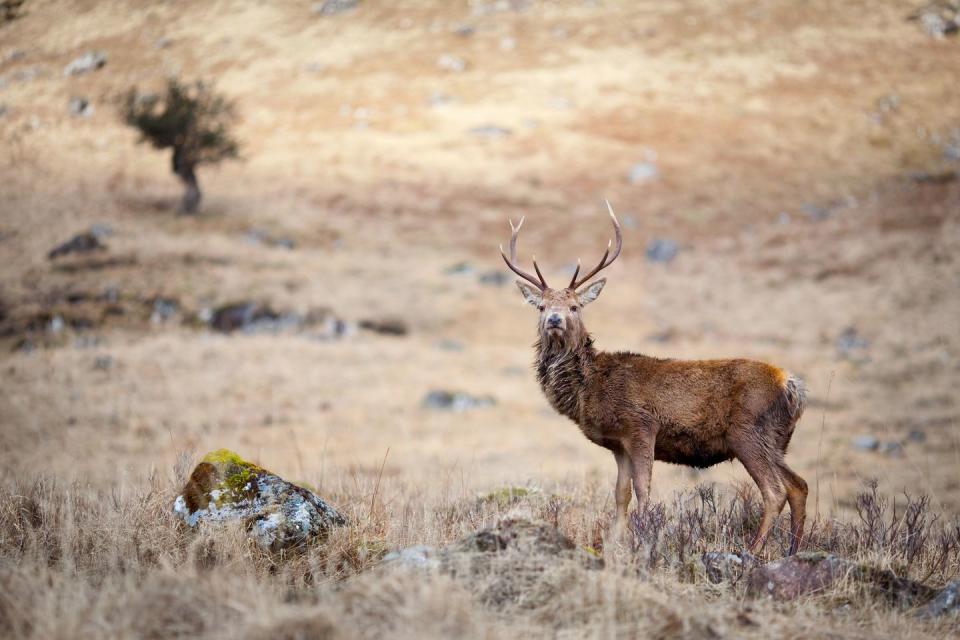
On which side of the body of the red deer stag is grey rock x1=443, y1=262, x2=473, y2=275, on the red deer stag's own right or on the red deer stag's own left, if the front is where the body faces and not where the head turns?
on the red deer stag's own right

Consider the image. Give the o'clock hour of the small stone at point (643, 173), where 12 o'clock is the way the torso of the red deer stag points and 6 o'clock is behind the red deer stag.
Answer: The small stone is roughly at 3 o'clock from the red deer stag.

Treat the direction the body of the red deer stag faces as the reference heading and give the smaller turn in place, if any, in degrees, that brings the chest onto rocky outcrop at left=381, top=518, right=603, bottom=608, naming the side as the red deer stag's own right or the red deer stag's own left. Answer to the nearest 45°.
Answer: approximately 90° to the red deer stag's own left

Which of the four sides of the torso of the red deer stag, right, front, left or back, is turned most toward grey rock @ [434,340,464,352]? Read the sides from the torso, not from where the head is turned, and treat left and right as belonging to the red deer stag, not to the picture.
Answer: right

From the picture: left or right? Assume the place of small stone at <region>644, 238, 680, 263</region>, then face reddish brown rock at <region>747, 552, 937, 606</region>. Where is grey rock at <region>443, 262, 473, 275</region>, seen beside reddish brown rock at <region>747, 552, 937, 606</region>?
right

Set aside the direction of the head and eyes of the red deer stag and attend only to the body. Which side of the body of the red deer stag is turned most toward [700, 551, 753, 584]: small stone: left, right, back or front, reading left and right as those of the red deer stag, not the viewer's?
left

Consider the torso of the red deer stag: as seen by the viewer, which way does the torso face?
to the viewer's left
